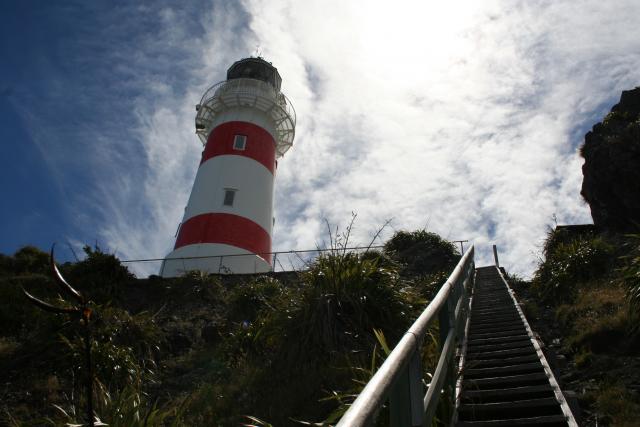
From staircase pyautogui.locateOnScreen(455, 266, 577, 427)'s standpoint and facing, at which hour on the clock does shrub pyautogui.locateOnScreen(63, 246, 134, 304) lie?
The shrub is roughly at 4 o'clock from the staircase.

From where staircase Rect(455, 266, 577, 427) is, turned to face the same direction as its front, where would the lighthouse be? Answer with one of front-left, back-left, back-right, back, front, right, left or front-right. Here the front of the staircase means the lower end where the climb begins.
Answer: back-right

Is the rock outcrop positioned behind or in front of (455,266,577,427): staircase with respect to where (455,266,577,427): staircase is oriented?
behind

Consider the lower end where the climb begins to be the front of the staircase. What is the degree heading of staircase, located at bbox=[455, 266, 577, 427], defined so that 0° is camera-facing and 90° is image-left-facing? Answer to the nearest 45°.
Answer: approximately 0°

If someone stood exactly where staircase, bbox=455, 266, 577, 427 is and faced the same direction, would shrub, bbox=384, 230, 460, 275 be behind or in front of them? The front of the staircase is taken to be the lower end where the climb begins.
behind
